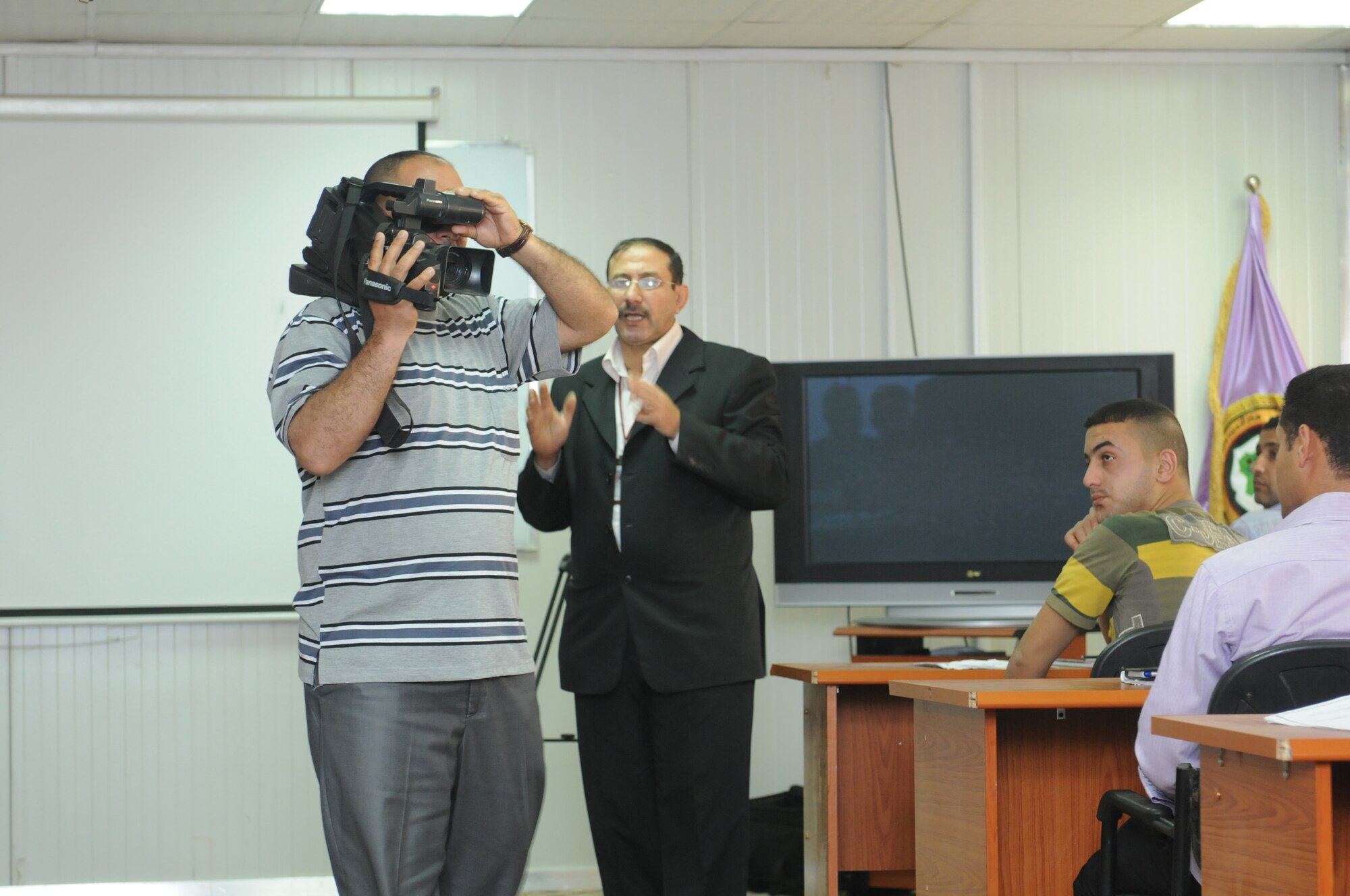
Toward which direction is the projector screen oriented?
toward the camera

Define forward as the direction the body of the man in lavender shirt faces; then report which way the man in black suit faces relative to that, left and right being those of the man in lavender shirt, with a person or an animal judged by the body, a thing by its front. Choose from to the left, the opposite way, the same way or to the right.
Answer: to the left

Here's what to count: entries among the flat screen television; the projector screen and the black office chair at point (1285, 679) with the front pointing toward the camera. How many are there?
2

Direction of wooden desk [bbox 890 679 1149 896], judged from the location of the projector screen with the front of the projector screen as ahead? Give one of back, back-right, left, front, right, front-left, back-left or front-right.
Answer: front-left

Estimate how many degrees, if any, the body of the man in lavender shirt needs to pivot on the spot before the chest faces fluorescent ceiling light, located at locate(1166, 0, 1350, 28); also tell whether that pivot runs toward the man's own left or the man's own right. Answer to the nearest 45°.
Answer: approximately 45° to the man's own right

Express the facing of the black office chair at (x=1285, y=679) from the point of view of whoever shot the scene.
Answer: facing away from the viewer and to the left of the viewer

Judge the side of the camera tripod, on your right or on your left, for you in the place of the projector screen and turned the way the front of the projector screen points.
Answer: on your left

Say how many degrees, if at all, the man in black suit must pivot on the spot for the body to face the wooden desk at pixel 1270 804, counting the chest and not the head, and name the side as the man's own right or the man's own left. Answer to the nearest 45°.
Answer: approximately 90° to the man's own left

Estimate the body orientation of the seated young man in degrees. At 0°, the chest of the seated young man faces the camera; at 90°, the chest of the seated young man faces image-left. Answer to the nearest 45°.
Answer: approximately 135°

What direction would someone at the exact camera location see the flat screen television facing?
facing the viewer

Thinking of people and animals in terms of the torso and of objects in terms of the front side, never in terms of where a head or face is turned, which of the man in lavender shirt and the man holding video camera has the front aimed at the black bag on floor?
the man in lavender shirt

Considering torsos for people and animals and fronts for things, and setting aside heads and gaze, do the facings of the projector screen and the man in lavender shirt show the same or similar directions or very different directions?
very different directions

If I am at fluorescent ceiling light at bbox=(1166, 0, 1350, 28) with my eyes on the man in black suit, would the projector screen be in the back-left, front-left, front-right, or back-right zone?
front-right

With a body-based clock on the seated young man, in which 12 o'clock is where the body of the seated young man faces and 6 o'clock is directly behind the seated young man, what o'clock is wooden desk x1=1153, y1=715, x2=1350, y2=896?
The wooden desk is roughly at 7 o'clock from the seated young man.

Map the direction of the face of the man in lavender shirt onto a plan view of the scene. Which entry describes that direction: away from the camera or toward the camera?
away from the camera
